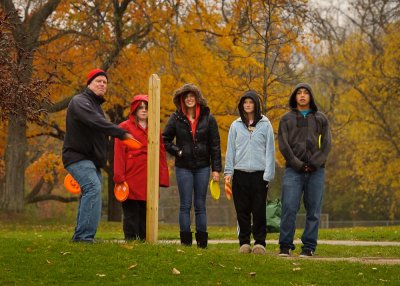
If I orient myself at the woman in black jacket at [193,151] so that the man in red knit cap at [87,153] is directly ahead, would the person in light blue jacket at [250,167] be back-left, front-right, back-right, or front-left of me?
back-left

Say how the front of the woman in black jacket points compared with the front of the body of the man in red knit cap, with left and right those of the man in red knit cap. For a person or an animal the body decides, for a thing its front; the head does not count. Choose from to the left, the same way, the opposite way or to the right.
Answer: to the right

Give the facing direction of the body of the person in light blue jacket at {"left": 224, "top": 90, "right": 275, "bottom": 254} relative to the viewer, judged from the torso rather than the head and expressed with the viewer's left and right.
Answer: facing the viewer

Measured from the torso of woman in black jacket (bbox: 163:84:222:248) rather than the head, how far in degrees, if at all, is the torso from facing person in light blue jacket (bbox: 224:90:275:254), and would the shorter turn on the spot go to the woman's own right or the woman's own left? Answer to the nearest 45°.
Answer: approximately 90° to the woman's own left

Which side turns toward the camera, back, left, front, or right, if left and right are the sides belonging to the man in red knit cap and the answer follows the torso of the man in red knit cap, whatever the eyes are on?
right

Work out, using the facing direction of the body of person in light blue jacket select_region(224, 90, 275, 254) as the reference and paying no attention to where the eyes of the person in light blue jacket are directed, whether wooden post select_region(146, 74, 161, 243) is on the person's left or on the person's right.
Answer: on the person's right

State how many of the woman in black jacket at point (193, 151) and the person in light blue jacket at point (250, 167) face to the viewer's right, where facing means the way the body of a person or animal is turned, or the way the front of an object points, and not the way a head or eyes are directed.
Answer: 0

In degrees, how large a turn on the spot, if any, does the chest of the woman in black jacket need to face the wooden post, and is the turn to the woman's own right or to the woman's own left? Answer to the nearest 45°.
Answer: approximately 45° to the woman's own right

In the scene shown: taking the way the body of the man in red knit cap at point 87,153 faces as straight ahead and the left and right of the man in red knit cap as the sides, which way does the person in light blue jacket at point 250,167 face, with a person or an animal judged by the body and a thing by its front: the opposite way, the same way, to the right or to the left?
to the right

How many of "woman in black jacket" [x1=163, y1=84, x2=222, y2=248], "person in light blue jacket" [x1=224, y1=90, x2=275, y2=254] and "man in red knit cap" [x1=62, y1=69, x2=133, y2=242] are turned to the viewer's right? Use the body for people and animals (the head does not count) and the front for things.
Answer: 1

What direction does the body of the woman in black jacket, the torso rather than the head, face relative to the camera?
toward the camera

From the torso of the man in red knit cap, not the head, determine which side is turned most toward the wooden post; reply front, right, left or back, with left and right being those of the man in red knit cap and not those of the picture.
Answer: front
